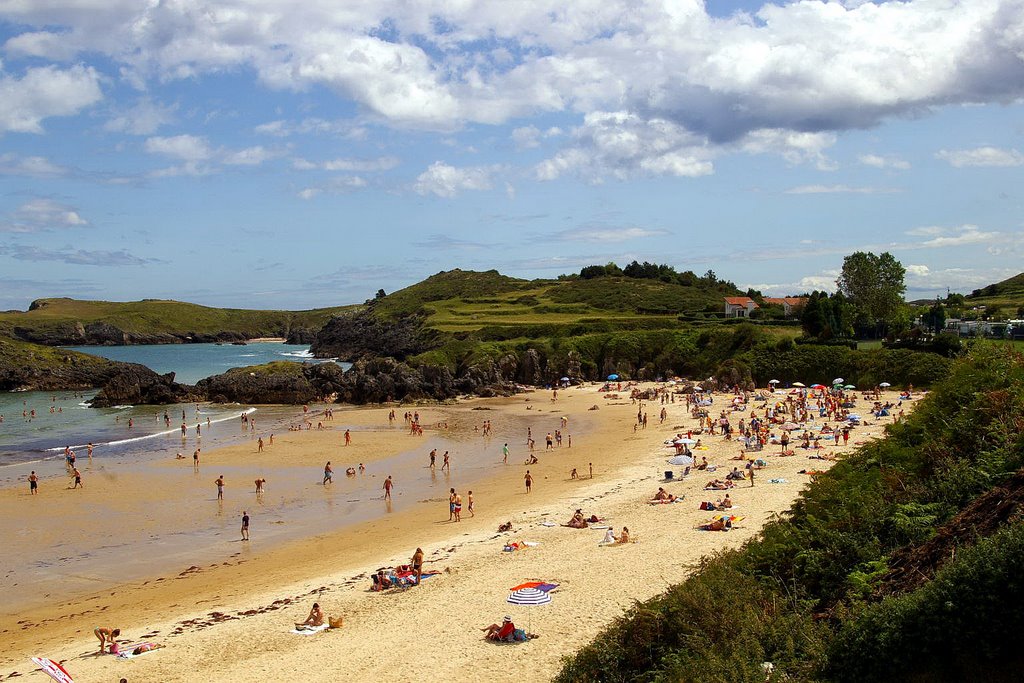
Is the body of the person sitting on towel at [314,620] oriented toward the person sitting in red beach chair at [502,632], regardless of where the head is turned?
no

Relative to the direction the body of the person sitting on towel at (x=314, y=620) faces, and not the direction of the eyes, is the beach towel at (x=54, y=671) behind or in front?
in front

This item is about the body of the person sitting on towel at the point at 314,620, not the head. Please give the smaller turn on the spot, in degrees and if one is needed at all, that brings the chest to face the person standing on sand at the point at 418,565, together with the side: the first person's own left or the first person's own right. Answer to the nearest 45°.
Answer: approximately 135° to the first person's own right

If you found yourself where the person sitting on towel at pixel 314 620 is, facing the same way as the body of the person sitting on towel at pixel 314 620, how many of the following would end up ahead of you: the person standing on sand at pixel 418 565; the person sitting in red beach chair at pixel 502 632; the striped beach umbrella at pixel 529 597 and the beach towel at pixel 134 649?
1

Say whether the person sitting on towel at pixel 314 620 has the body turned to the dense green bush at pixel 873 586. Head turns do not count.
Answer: no

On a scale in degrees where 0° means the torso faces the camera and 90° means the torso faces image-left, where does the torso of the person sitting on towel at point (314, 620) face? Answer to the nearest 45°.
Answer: approximately 90°

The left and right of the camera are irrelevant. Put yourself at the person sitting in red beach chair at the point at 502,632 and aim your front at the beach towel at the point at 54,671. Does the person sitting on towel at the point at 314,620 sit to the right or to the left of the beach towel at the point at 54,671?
right

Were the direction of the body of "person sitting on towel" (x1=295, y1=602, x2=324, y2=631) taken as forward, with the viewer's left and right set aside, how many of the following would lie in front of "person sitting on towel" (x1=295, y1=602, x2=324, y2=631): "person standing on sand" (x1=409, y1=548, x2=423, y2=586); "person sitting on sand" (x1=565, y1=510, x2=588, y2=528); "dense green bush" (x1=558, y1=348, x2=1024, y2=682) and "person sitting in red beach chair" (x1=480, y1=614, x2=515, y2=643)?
0

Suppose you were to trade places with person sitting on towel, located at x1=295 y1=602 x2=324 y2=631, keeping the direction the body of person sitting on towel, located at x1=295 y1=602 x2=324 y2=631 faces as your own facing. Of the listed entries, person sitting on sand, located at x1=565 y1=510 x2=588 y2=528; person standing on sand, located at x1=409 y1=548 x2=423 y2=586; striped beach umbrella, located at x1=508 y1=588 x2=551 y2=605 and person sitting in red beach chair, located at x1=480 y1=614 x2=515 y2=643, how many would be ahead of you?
0
